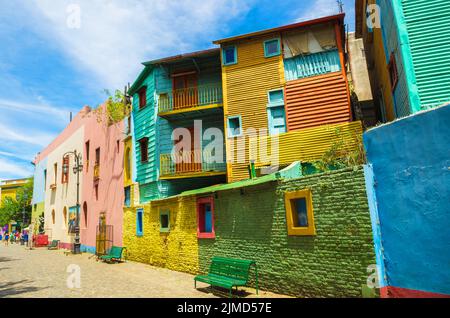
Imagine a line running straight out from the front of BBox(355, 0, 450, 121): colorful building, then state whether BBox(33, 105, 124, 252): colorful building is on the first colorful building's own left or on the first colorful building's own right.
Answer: on the first colorful building's own right

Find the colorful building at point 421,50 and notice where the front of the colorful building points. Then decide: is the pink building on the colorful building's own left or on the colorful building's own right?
on the colorful building's own right

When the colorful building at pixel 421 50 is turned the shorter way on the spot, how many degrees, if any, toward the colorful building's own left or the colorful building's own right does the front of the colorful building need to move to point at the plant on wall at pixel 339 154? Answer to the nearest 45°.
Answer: approximately 90° to the colorful building's own right

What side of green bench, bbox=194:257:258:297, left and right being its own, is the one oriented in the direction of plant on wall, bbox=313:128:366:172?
back

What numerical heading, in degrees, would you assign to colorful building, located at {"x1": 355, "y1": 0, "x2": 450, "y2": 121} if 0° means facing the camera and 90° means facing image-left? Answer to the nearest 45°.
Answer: approximately 45°

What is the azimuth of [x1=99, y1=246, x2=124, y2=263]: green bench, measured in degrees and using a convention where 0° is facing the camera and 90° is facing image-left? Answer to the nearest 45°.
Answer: approximately 45°

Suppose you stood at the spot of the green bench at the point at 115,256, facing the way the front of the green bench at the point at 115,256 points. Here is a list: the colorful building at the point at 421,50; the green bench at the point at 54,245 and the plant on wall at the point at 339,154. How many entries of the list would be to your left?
2
